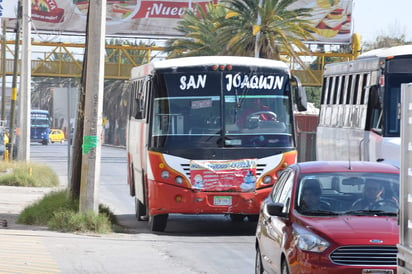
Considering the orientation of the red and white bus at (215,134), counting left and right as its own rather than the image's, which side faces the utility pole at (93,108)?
right

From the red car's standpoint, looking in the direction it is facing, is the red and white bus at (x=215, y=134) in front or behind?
behind

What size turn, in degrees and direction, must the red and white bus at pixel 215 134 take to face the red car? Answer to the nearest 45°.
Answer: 0° — it already faces it

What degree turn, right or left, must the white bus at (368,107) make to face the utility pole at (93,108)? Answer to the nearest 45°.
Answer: approximately 90° to its right

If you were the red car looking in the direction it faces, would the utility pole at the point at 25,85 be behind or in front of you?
behind

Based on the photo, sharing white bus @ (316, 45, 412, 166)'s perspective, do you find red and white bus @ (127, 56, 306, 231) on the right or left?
on its right

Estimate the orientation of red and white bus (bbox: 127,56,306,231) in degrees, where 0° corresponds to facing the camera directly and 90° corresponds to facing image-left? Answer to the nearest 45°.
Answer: approximately 0°

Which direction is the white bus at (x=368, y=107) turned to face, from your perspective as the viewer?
facing the viewer and to the right of the viewer

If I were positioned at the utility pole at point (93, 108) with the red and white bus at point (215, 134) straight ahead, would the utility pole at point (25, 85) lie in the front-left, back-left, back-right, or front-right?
back-left

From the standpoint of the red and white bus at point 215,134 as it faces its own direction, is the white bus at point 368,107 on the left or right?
on its left
